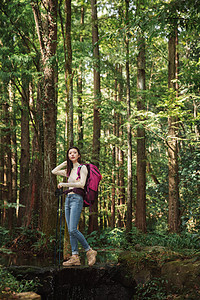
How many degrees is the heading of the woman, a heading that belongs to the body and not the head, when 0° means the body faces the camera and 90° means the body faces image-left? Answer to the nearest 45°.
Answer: approximately 45°
